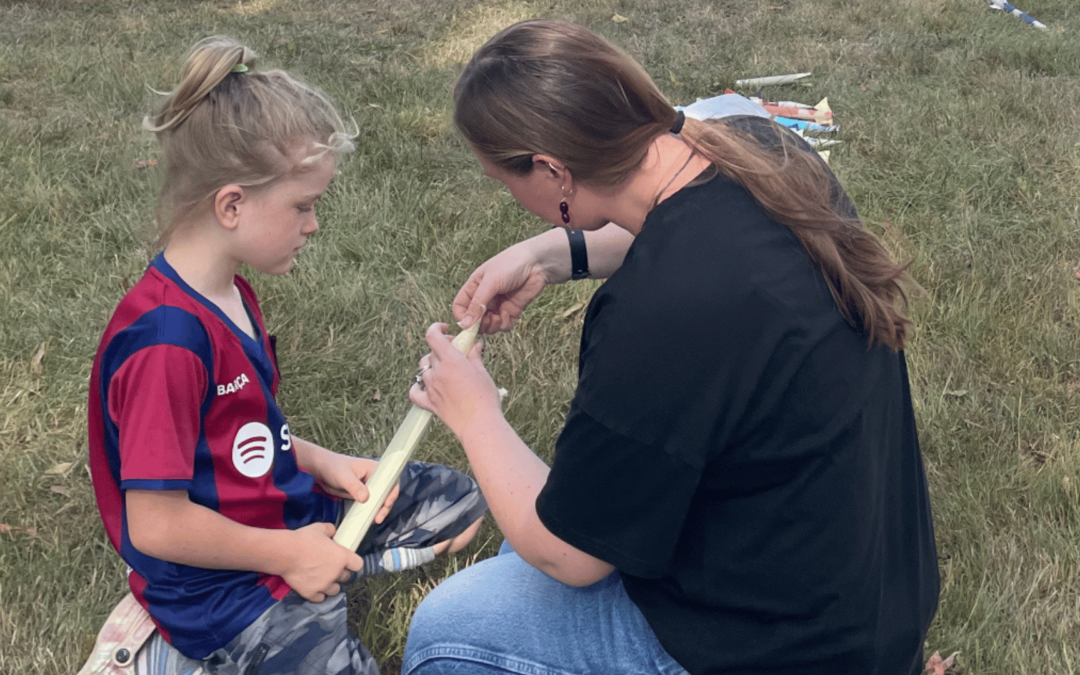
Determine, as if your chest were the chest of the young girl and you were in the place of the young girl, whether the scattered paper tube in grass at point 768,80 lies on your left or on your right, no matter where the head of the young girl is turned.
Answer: on your left

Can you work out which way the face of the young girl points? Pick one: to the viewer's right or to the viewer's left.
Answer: to the viewer's right

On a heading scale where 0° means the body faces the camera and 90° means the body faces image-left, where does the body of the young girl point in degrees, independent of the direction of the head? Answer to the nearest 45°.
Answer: approximately 270°

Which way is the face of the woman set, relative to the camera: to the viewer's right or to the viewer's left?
to the viewer's left

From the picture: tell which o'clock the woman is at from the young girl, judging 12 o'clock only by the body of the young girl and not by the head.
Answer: The woman is roughly at 1 o'clock from the young girl.

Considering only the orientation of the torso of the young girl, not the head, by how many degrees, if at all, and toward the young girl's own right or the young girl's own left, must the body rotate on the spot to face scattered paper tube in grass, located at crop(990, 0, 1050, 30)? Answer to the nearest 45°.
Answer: approximately 45° to the young girl's own left
